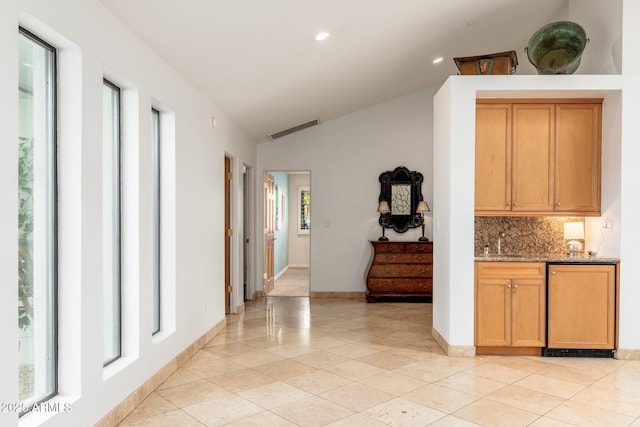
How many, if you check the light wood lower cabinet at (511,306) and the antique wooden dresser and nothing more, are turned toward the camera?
2

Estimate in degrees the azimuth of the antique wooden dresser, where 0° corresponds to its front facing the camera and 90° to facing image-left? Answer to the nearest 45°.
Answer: approximately 0°

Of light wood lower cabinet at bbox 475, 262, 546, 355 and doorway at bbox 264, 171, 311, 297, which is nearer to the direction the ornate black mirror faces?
the light wood lower cabinet

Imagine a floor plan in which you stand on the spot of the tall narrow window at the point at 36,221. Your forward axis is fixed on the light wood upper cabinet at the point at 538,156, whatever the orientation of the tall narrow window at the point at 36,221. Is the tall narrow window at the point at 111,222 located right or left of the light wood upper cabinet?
left

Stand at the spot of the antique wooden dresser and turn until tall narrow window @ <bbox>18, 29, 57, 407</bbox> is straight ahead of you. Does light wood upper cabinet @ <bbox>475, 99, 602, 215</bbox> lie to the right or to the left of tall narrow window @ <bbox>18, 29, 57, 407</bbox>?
left
